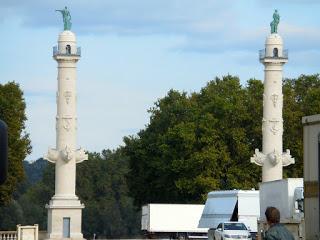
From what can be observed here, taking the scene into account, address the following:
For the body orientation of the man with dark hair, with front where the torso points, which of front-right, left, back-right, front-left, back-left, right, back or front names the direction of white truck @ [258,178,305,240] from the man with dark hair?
front-right

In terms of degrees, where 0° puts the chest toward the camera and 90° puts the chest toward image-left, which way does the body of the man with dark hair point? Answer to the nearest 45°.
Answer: approximately 135°
